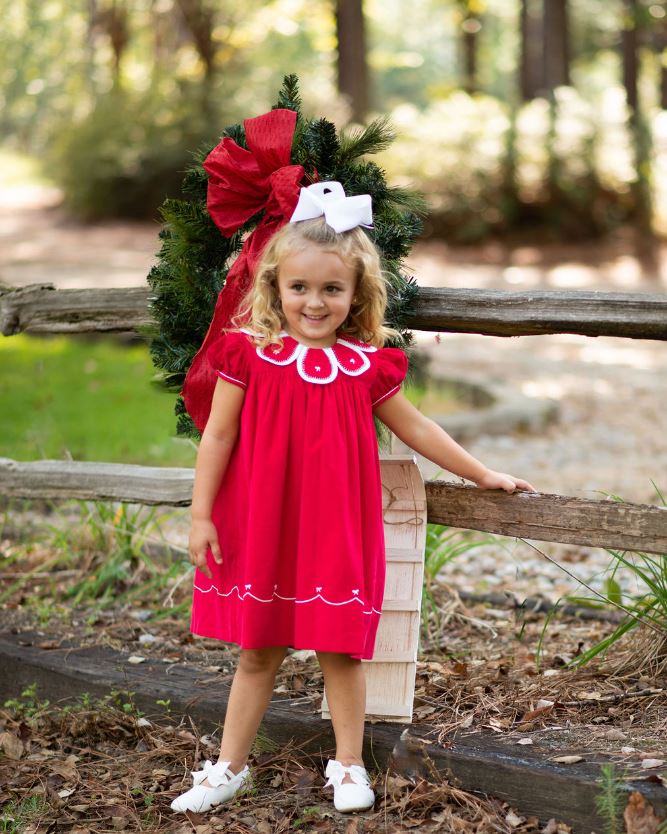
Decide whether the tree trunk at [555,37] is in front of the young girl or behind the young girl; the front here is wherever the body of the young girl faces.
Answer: behind

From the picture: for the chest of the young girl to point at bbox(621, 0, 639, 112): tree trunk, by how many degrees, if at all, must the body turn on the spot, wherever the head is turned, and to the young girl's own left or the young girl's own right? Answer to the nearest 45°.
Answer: approximately 180°

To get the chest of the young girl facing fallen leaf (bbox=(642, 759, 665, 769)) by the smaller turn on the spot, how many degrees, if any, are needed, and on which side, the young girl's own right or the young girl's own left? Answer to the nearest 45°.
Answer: approximately 90° to the young girl's own left

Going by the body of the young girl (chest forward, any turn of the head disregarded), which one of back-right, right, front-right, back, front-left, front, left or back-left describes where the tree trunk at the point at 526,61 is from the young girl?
back

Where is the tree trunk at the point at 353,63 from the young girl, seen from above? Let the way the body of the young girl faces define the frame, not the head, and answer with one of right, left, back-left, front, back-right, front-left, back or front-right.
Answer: back

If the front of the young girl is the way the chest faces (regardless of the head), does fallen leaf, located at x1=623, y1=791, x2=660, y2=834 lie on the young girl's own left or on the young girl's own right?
on the young girl's own left

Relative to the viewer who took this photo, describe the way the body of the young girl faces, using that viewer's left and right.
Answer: facing the viewer
